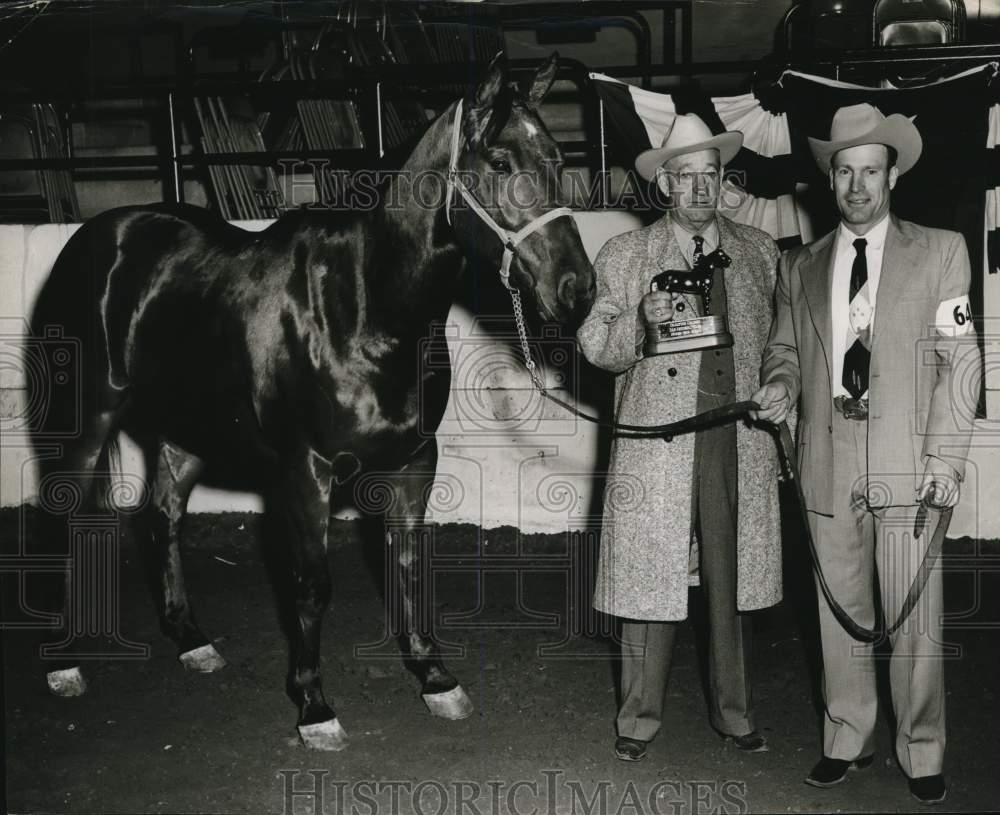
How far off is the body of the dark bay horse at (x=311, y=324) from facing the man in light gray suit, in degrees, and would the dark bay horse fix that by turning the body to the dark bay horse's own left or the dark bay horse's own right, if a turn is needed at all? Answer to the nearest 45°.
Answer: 0° — it already faces them

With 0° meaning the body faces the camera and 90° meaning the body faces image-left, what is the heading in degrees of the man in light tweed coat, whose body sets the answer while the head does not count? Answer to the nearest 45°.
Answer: approximately 0°
